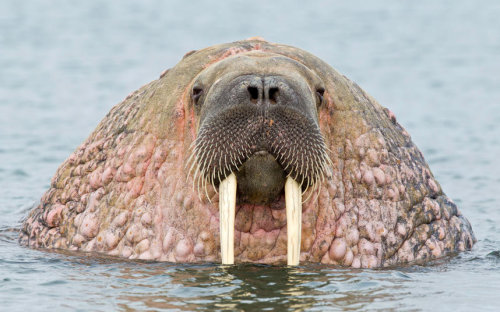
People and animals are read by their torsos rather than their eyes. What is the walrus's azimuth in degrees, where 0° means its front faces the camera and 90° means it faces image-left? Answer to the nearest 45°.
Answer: approximately 0°
